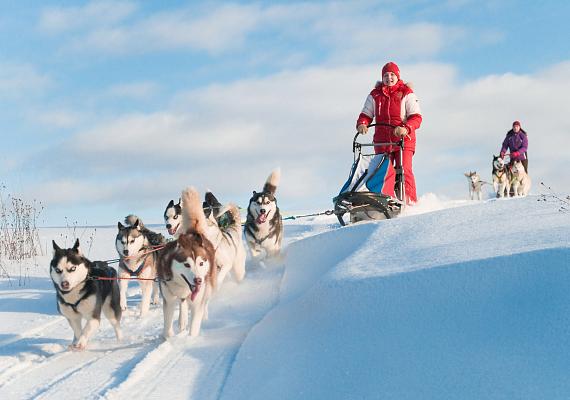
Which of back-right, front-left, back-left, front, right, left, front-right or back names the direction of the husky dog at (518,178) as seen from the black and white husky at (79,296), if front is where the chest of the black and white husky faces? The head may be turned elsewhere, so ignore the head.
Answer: back

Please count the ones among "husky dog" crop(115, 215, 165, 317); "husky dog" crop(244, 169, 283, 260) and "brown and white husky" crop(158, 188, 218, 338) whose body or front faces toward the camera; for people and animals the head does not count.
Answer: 3

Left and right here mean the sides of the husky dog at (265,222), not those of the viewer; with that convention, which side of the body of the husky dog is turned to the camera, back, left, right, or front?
front

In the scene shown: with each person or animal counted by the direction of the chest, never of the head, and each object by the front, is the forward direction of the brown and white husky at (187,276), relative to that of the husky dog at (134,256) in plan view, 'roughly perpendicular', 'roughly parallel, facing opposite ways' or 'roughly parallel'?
roughly parallel

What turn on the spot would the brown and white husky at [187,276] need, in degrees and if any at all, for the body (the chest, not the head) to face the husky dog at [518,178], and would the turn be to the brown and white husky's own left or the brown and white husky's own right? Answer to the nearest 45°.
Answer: approximately 135° to the brown and white husky's own left

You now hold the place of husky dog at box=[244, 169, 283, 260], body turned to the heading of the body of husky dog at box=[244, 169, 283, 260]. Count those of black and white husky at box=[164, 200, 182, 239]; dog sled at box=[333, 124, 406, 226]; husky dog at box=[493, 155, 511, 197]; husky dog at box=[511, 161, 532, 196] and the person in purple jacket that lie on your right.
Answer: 1

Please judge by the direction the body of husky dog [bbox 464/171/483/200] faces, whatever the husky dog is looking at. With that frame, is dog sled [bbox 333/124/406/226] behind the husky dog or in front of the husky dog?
in front

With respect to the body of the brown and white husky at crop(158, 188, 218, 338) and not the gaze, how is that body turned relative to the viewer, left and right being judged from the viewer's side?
facing the viewer

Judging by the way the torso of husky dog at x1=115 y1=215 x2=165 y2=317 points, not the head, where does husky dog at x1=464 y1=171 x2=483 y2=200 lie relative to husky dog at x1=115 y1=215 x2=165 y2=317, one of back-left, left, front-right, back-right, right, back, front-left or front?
back-left

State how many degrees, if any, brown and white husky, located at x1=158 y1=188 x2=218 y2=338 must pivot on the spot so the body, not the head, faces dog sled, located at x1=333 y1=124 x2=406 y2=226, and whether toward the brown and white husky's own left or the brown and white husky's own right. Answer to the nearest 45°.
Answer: approximately 135° to the brown and white husky's own left

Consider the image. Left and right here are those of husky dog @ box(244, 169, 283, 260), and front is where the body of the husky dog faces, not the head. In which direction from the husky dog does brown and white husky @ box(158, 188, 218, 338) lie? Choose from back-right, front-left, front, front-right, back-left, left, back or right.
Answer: front

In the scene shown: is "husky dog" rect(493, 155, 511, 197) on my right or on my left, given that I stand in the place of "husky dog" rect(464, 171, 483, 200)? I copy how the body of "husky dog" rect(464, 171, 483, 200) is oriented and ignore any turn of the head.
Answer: on my left

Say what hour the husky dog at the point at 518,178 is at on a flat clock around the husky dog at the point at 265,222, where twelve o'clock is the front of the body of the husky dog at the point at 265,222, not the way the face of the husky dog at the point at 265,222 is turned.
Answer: the husky dog at the point at 518,178 is roughly at 7 o'clock from the husky dog at the point at 265,222.
